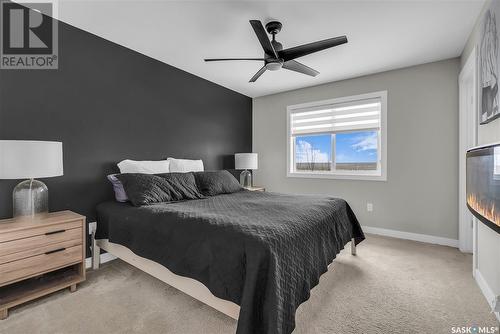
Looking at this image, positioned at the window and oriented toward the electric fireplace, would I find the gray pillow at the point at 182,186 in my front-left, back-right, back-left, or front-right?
front-right

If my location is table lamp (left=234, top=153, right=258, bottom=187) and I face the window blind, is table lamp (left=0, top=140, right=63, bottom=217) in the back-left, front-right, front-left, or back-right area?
back-right

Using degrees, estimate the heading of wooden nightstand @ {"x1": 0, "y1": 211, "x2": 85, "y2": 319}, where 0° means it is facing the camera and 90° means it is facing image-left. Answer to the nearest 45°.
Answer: approximately 315°

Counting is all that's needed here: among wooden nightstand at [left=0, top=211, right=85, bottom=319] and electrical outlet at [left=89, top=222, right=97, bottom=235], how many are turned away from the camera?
0

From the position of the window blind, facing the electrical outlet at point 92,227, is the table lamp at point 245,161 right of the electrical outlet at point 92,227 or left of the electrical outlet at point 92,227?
right

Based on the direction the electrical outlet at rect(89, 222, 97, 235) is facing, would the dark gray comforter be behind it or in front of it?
in front

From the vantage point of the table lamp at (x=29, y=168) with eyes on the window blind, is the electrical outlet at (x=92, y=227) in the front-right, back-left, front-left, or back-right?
front-left

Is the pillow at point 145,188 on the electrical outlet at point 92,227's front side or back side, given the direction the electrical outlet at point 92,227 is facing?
on the front side

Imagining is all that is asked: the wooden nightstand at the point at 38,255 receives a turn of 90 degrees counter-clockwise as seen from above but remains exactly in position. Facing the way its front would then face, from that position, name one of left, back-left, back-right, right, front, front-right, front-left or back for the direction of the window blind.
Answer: front-right

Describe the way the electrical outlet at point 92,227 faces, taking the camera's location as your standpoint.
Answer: facing the viewer and to the right of the viewer

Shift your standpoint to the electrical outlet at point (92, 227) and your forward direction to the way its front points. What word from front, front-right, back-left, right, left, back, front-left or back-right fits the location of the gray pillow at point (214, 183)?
front-left

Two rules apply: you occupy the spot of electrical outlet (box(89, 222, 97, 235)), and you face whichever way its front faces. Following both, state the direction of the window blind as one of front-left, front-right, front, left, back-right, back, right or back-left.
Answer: front-left

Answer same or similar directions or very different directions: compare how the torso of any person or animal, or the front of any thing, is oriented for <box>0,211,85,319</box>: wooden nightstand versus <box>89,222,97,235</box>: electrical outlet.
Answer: same or similar directions

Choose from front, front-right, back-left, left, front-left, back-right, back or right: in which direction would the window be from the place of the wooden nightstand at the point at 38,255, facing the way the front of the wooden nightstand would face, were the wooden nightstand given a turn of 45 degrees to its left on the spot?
front
